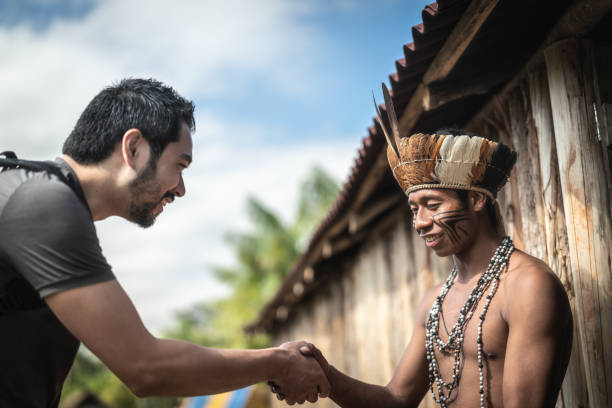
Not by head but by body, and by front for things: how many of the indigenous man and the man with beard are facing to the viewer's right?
1

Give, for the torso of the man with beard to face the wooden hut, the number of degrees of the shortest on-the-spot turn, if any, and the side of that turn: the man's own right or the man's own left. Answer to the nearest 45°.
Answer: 0° — they already face it

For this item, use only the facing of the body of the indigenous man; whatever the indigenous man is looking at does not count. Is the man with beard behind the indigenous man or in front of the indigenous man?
in front

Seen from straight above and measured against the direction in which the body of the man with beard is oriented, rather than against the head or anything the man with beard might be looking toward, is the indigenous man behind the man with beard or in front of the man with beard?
in front

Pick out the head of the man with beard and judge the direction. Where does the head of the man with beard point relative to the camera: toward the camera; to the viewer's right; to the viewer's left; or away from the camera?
to the viewer's right

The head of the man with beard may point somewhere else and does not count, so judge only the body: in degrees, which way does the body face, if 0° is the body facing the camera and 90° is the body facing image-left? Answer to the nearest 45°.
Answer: approximately 270°

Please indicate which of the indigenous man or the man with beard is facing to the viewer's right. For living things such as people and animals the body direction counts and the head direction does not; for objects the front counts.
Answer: the man with beard

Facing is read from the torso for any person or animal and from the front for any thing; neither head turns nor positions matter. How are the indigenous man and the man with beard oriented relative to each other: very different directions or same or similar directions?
very different directions
